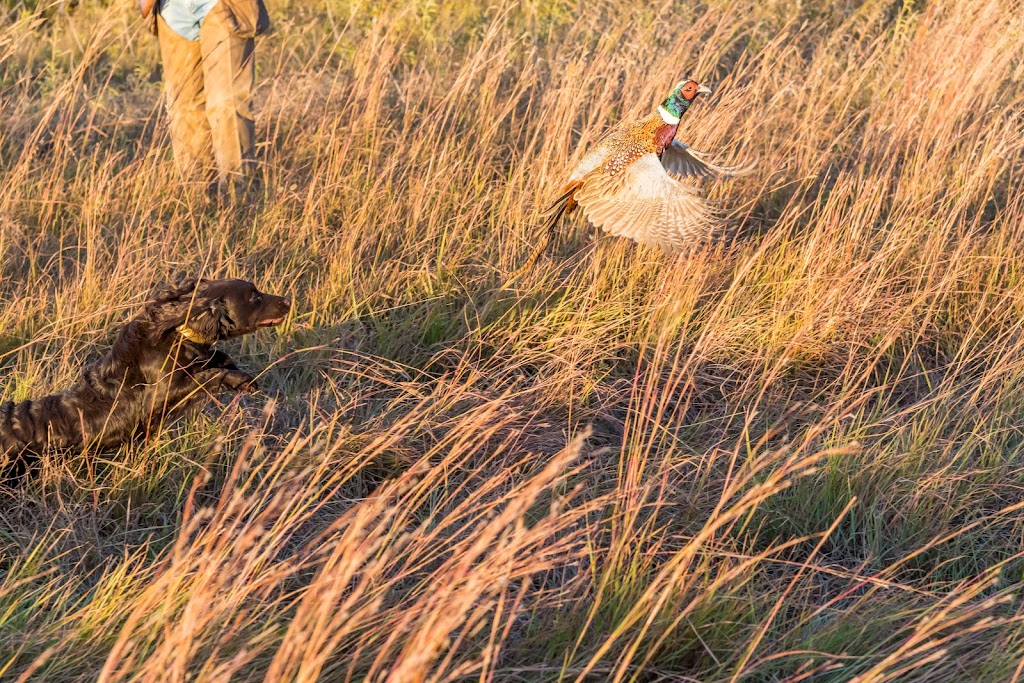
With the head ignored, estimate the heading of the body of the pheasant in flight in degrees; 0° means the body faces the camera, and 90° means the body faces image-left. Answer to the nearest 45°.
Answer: approximately 270°

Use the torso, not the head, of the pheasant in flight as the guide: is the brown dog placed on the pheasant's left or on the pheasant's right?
on the pheasant's right

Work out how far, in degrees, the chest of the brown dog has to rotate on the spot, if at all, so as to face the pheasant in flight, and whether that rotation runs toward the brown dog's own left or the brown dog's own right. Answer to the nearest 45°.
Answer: approximately 45° to the brown dog's own left

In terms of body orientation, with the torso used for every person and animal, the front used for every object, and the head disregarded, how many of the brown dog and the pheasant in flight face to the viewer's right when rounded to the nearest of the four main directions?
2

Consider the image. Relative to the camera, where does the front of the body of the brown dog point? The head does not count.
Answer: to the viewer's right
